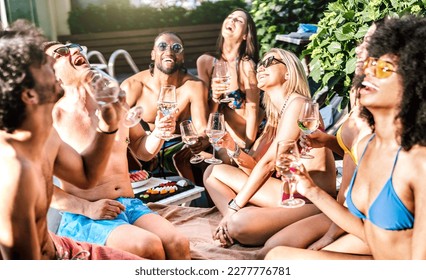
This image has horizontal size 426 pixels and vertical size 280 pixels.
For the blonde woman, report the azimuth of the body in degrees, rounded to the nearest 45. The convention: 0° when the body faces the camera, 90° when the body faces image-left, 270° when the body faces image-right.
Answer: approximately 90°

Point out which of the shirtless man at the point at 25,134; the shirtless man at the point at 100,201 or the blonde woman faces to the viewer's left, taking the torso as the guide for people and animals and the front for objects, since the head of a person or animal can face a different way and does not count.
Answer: the blonde woman

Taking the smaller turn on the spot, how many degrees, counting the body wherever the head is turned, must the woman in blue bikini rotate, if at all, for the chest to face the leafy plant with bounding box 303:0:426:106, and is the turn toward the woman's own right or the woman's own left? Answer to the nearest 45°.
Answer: approximately 135° to the woman's own right

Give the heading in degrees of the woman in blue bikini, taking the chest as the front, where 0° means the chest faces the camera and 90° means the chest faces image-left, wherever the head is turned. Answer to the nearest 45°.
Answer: approximately 45°

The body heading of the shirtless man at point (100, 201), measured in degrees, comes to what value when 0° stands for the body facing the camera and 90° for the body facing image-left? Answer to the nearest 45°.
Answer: approximately 315°

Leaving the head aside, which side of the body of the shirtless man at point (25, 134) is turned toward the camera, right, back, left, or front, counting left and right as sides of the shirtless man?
right
